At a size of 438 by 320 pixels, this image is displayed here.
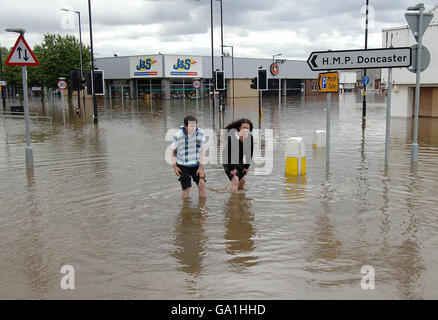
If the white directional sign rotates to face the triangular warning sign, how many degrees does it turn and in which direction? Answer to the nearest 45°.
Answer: approximately 90° to its right

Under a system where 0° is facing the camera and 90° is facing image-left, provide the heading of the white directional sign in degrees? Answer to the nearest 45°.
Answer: approximately 0°

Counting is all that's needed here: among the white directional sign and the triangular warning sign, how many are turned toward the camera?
2

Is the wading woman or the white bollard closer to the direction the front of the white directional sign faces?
the wading woman

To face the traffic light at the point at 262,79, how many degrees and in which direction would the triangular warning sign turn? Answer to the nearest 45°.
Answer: approximately 135° to its left

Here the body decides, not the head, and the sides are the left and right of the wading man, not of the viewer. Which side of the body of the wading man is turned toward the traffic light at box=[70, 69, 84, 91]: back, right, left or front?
back

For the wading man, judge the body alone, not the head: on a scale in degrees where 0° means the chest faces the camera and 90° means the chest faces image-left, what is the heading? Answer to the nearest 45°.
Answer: approximately 0°
